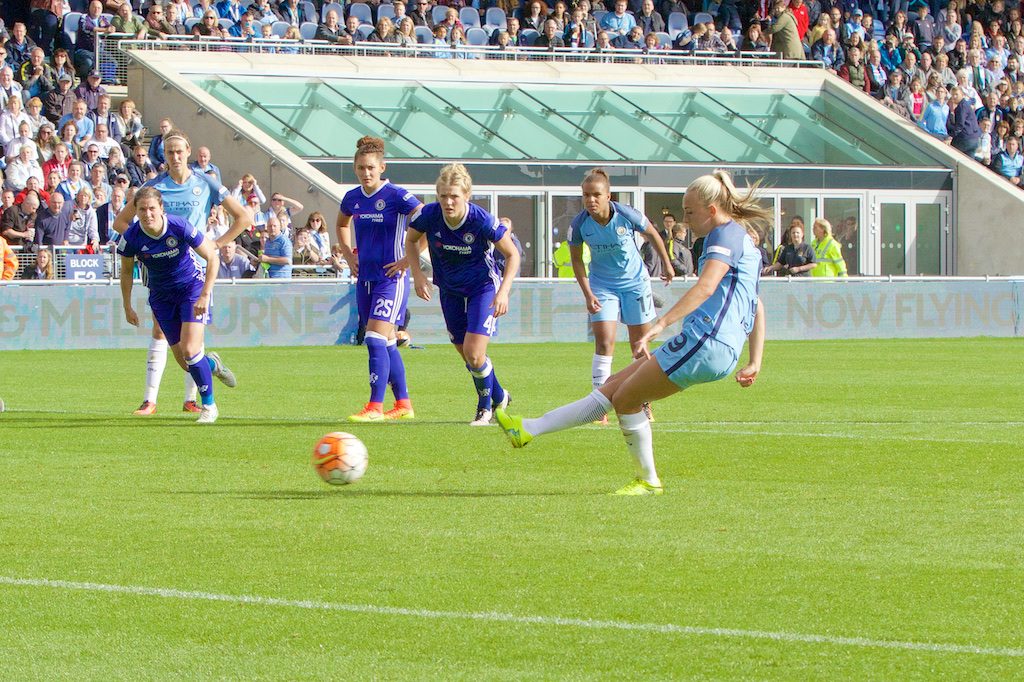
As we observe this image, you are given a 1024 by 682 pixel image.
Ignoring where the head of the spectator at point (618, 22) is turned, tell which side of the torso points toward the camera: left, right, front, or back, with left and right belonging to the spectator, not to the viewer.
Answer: front

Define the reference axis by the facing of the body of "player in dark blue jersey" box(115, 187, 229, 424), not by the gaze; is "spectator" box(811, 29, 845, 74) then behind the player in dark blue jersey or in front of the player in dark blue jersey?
behind

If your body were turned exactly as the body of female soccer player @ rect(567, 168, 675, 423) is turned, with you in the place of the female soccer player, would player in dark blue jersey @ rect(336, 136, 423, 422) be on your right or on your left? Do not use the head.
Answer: on your right

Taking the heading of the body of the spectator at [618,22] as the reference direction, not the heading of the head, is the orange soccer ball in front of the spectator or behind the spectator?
in front

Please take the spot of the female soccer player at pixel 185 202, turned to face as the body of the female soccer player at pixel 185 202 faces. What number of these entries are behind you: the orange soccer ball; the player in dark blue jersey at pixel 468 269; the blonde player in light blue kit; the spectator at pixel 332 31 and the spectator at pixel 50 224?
2

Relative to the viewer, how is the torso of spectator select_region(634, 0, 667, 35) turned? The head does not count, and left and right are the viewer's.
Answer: facing the viewer

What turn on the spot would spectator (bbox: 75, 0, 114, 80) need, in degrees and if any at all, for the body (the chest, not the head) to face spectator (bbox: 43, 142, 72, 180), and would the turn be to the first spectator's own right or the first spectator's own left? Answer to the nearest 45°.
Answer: approximately 45° to the first spectator's own right

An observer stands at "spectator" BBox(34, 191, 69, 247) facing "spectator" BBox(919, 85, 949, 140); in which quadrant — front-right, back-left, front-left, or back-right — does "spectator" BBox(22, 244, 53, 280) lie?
back-right

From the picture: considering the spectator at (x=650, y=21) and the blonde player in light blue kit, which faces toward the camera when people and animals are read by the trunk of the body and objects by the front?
the spectator

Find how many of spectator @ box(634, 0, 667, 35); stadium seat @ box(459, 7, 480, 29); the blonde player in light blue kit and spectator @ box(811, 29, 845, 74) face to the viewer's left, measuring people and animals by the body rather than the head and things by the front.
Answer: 1

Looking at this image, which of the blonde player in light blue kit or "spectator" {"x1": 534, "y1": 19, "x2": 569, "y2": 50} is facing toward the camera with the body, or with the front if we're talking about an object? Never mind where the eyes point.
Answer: the spectator

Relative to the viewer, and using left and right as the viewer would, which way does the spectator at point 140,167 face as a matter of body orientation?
facing the viewer and to the right of the viewer
